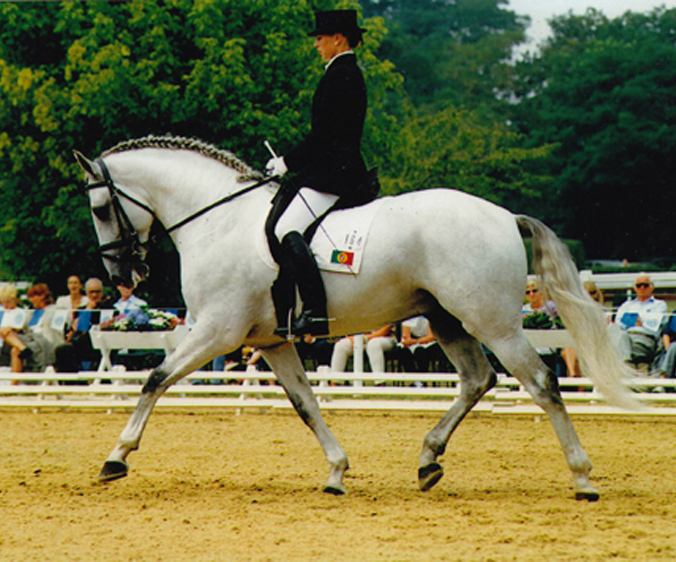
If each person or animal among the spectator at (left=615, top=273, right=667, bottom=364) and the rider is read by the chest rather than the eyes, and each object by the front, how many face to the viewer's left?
1

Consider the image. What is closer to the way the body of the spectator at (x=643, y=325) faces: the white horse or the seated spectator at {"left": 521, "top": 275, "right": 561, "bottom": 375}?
the white horse

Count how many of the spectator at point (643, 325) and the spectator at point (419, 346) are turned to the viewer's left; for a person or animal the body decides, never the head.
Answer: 0

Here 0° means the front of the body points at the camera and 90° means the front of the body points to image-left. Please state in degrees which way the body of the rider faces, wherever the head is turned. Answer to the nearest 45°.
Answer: approximately 90°

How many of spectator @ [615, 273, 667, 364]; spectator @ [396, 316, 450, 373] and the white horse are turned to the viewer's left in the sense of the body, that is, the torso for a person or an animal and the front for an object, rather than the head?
1

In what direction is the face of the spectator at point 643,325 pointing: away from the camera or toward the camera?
toward the camera

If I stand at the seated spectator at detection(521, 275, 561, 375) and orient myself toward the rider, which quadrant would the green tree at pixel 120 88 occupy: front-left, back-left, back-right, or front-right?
back-right

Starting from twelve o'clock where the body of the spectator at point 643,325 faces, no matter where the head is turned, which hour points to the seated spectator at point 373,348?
The seated spectator is roughly at 3 o'clock from the spectator.

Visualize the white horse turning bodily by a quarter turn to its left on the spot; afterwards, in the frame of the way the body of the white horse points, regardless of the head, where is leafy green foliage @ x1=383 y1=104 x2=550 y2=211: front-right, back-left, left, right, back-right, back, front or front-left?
back

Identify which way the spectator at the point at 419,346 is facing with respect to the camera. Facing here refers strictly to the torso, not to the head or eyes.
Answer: toward the camera

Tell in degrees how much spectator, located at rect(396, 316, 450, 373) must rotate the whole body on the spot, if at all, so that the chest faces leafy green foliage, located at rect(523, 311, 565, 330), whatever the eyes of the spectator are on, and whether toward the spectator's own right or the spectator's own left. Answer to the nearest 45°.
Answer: approximately 45° to the spectator's own left

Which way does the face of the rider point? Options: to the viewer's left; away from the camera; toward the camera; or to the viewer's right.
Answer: to the viewer's left

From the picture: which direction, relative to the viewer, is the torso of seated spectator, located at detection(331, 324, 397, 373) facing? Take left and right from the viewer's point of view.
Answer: facing the viewer and to the left of the viewer

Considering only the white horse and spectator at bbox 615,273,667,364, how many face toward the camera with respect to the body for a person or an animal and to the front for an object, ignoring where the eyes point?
1

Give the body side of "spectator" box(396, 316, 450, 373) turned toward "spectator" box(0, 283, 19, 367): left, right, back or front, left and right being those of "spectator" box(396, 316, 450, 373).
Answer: right

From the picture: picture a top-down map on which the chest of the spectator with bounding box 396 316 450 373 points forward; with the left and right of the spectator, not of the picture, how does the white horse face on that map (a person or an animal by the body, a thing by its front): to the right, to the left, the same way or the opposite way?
to the right

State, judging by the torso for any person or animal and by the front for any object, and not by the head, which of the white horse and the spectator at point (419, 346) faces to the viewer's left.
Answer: the white horse

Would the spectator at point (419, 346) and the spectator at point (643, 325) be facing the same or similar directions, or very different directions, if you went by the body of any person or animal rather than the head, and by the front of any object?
same or similar directions

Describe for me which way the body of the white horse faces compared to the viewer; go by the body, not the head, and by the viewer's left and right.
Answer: facing to the left of the viewer
